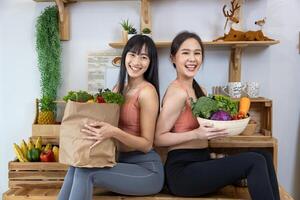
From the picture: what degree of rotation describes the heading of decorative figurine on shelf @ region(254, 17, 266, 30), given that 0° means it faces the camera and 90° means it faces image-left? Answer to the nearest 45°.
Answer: approximately 90°

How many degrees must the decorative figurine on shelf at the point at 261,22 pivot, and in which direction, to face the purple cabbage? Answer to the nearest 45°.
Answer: approximately 90° to its left

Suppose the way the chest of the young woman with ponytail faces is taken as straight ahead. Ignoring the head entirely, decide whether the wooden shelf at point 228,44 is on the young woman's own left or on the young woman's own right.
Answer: on the young woman's own left

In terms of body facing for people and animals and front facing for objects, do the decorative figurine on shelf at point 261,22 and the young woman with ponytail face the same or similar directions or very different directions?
very different directions

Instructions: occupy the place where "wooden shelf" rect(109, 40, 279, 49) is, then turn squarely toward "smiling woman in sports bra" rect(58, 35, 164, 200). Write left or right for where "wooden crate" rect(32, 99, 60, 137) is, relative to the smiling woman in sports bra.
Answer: right
